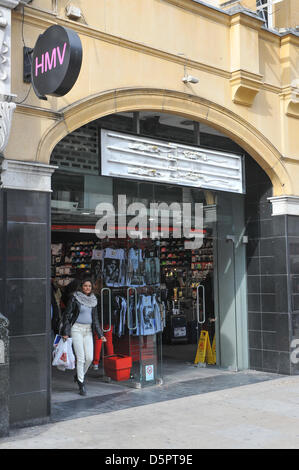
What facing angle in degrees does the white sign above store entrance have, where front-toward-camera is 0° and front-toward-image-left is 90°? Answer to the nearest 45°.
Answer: approximately 315°

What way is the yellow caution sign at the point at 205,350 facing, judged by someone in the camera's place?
facing the viewer and to the left of the viewer

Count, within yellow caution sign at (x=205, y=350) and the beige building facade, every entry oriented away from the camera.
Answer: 0
